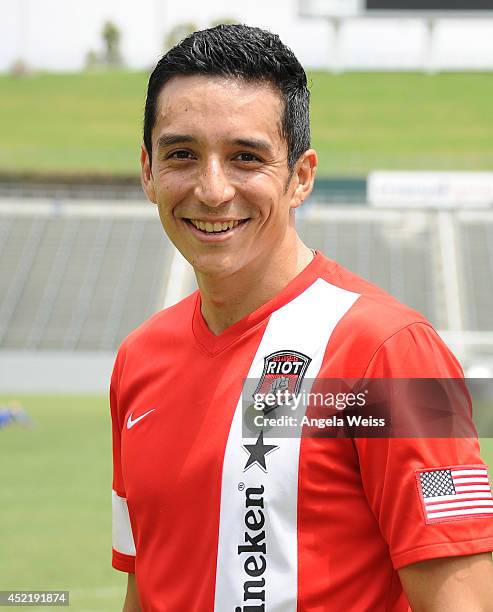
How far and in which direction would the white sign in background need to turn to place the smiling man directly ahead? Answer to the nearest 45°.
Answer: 0° — it already faces them

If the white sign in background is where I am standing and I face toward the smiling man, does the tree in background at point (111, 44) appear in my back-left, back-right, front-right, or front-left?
back-right

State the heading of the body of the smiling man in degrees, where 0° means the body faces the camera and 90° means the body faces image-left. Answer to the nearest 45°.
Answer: approximately 45°

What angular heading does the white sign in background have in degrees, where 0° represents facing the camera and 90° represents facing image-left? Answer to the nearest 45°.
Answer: approximately 0°

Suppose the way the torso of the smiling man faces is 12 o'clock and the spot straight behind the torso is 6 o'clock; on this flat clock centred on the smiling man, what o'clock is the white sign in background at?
The white sign in background is roughly at 5 o'clock from the smiling man.
